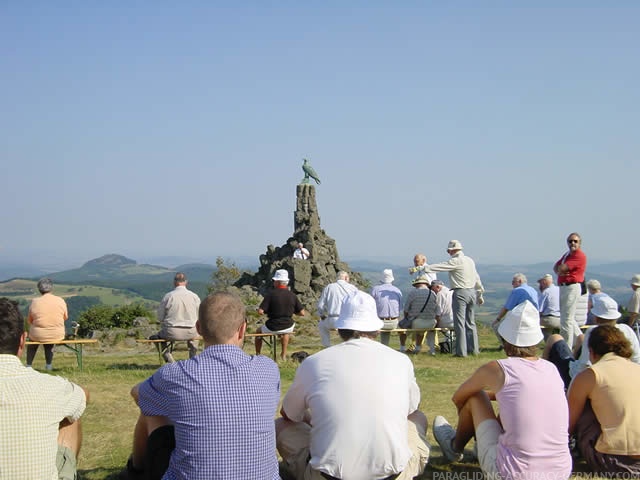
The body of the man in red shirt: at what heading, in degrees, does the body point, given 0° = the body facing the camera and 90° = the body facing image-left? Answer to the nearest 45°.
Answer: approximately 45°

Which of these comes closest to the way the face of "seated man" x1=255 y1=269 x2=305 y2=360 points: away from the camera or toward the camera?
away from the camera

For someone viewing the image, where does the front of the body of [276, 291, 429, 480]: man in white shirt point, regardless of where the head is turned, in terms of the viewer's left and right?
facing away from the viewer

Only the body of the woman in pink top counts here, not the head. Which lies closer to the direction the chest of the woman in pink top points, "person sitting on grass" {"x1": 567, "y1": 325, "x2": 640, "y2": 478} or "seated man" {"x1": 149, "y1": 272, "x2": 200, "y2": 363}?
the seated man

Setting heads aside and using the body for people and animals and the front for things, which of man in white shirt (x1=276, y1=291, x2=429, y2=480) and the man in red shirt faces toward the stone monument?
the man in white shirt

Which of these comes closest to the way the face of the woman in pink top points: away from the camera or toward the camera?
away from the camera

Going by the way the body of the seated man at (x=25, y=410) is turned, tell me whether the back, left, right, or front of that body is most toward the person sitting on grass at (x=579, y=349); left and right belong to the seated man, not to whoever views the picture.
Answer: right

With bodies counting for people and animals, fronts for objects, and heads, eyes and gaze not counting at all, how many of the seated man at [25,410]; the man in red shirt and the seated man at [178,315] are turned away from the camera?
2

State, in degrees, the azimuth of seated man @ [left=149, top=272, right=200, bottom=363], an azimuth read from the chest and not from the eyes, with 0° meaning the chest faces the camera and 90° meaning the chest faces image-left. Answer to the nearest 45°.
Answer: approximately 180°

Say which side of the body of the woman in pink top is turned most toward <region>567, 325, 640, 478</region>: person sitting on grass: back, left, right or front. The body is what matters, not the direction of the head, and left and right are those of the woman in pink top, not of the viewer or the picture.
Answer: right

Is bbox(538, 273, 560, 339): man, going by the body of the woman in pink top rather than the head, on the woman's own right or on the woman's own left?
on the woman's own right

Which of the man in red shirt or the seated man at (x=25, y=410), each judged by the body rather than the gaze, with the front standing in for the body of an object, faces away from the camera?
the seated man

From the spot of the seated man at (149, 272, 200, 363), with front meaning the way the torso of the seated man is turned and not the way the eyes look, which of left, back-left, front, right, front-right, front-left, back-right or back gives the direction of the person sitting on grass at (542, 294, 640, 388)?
back-right

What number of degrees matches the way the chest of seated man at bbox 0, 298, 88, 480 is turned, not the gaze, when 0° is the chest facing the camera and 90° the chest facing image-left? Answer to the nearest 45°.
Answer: approximately 180°
